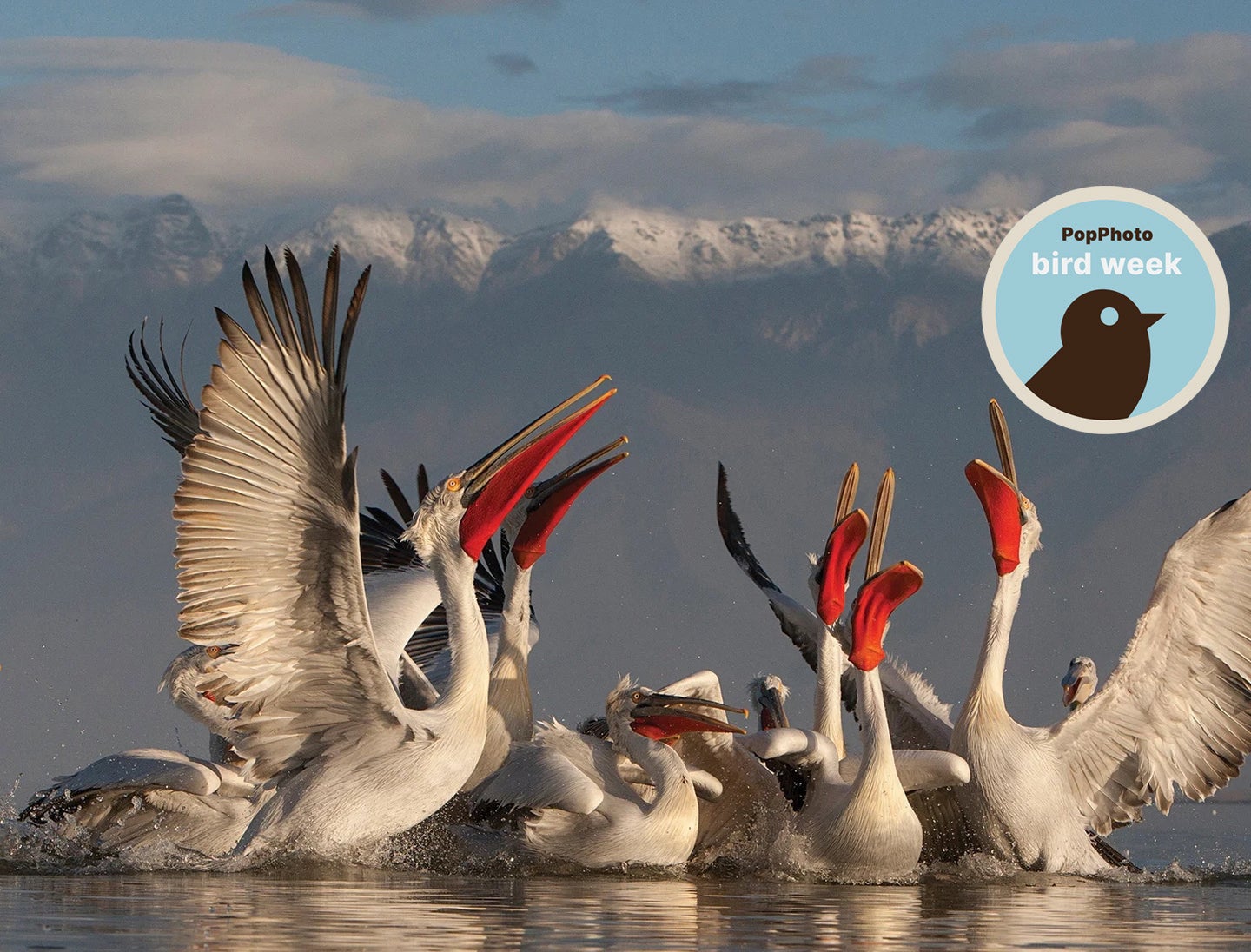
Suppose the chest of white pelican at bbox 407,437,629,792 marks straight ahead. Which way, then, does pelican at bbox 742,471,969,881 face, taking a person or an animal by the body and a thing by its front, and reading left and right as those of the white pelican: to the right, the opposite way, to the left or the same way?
to the right

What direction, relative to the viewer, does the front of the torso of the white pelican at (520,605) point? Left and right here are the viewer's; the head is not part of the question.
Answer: facing to the right of the viewer

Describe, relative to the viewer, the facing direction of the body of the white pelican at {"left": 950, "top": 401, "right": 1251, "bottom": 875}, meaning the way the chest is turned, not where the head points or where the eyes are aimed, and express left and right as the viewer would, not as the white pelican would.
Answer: facing the viewer and to the left of the viewer

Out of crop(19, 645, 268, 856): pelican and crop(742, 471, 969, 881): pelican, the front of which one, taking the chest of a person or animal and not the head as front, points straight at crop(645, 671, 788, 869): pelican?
crop(19, 645, 268, 856): pelican

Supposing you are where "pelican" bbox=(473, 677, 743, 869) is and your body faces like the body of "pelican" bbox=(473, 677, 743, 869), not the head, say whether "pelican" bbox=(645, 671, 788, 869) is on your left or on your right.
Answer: on your left

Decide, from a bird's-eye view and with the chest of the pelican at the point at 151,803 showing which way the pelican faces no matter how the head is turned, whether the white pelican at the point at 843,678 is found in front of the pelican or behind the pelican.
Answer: in front

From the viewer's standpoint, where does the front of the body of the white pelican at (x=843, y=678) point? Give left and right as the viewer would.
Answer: facing the viewer

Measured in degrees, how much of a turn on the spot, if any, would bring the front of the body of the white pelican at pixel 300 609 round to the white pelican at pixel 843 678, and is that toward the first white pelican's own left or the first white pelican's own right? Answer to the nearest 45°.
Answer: approximately 45° to the first white pelican's own left

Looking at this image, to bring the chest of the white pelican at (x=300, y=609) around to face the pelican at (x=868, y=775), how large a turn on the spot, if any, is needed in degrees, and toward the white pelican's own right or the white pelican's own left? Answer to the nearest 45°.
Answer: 0° — it already faces it

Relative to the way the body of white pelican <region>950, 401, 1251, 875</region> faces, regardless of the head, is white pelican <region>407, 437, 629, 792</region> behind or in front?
in front

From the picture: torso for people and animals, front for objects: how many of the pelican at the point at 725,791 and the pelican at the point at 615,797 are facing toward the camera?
0

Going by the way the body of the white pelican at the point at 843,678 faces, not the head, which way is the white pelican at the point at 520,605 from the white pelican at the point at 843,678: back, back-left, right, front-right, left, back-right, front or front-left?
right

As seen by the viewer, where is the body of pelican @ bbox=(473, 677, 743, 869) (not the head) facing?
to the viewer's right

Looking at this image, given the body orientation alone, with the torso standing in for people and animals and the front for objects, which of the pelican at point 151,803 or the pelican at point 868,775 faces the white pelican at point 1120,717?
the pelican at point 151,803

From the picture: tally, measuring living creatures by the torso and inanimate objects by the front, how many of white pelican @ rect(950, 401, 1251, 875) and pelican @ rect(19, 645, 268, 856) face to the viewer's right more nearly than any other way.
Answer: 1
